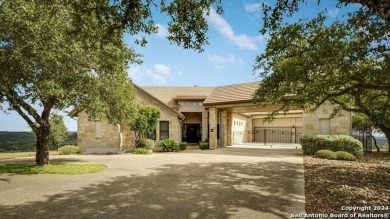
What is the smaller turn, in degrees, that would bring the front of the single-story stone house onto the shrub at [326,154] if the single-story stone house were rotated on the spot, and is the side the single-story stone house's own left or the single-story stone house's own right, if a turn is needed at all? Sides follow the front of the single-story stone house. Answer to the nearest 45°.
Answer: approximately 45° to the single-story stone house's own left

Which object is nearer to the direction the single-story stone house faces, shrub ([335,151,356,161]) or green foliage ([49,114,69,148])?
the shrub

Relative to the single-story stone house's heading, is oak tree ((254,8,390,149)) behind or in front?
in front

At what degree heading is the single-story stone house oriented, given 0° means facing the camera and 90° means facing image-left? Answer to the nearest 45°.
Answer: approximately 0°

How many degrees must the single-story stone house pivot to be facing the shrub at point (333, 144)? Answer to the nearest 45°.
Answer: approximately 45° to its left

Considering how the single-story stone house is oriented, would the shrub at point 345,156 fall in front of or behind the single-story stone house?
in front

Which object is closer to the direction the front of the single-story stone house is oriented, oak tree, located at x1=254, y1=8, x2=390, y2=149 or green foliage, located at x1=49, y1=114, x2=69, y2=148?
the oak tree
